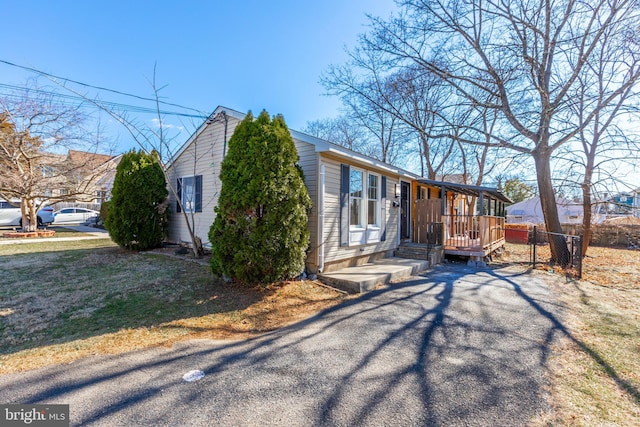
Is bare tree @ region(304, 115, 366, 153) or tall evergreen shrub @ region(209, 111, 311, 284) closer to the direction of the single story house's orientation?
the tall evergreen shrub

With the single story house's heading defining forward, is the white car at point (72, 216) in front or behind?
behind

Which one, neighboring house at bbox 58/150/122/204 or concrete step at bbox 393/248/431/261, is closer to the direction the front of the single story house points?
the concrete step

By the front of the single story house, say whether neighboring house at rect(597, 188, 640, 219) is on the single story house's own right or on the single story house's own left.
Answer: on the single story house's own left

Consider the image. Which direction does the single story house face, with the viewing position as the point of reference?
facing the viewer and to the right of the viewer

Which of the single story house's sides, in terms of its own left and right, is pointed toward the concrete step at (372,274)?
front

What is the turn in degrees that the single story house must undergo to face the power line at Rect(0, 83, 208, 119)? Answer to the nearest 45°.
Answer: approximately 135° to its right

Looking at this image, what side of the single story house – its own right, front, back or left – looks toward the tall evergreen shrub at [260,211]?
right

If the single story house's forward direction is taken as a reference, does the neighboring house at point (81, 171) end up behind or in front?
behind

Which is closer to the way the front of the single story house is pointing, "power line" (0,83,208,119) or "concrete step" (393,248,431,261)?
the concrete step

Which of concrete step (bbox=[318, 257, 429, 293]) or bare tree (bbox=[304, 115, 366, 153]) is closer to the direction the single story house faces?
the concrete step

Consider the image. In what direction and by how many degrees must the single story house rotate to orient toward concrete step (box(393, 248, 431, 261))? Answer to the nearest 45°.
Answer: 0° — it already faces it

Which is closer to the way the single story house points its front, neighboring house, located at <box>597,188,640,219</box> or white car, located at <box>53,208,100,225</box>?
the neighboring house

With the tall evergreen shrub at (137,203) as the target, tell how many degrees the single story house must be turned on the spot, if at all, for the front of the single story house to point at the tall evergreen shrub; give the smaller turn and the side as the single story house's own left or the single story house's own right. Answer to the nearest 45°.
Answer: approximately 135° to the single story house's own right

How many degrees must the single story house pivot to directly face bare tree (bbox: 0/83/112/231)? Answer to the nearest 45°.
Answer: approximately 135° to its right

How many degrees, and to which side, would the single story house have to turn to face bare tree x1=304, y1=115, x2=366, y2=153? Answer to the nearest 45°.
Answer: approximately 135° to its left
